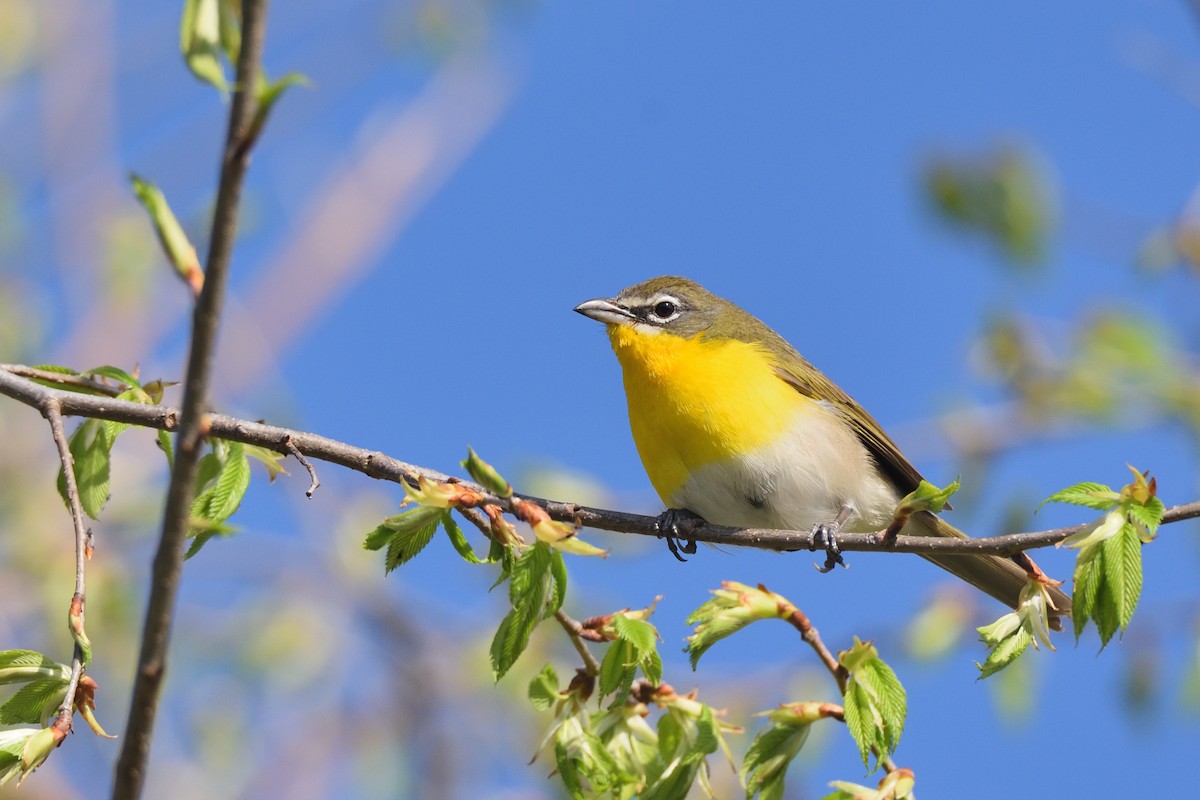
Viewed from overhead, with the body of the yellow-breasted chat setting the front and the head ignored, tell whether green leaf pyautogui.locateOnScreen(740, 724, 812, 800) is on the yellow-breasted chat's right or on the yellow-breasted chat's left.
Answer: on the yellow-breasted chat's left

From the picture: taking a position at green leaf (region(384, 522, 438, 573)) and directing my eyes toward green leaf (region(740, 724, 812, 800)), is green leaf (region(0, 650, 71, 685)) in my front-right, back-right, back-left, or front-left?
back-right

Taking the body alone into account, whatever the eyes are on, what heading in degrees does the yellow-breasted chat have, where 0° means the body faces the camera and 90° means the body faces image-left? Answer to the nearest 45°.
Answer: approximately 45°
